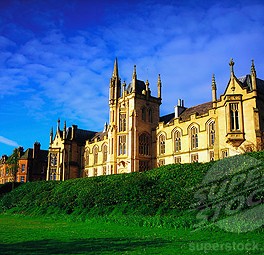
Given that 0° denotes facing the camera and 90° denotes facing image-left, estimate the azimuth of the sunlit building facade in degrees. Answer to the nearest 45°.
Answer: approximately 45°
